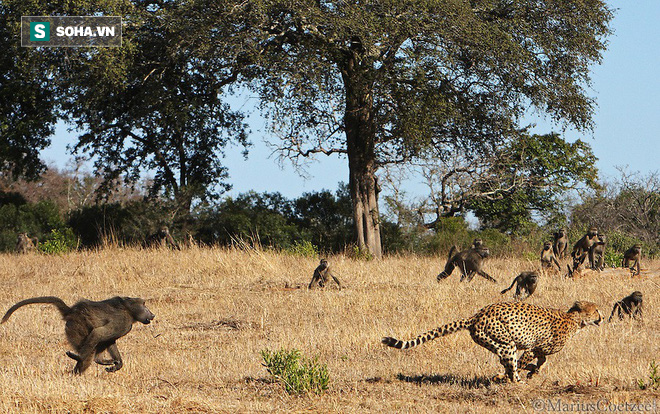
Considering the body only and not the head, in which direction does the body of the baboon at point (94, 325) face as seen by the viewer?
to the viewer's right

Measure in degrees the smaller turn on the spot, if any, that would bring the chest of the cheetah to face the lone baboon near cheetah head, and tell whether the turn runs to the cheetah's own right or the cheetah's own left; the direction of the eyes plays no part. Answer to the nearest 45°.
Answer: approximately 90° to the cheetah's own left

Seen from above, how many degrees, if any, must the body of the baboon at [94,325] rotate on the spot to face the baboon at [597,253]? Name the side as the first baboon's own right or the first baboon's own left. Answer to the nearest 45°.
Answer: approximately 45° to the first baboon's own left

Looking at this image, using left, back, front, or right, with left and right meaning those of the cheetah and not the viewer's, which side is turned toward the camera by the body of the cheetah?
right

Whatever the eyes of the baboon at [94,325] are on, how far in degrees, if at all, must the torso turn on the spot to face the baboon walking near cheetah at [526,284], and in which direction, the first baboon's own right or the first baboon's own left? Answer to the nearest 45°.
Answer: approximately 45° to the first baboon's own left

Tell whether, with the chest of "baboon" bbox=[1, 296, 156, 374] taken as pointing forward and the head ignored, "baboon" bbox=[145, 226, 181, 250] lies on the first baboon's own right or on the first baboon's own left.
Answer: on the first baboon's own left
